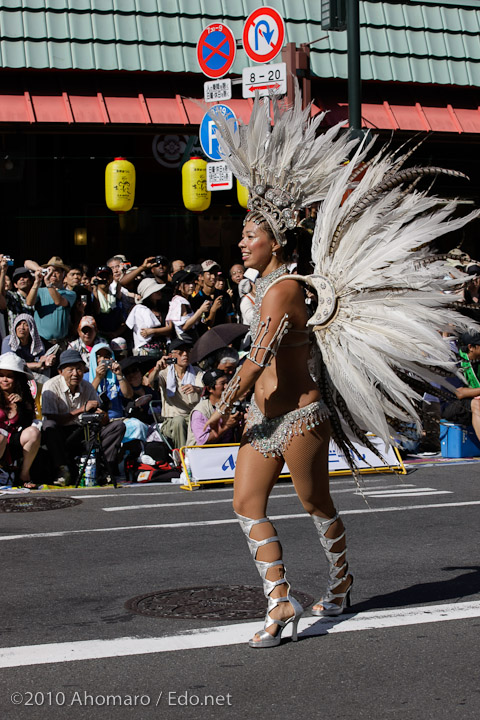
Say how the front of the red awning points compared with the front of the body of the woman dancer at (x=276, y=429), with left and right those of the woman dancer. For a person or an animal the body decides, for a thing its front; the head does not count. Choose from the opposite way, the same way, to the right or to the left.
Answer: to the left

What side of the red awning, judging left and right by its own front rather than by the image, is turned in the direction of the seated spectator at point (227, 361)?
front

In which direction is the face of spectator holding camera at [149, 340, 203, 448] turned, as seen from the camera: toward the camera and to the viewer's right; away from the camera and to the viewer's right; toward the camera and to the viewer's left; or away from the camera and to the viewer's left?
toward the camera and to the viewer's right

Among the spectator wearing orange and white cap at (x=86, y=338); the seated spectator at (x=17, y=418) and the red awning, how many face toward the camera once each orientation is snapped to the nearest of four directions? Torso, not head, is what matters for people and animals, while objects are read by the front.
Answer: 3

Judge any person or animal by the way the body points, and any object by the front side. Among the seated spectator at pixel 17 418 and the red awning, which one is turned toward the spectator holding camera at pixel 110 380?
the red awning

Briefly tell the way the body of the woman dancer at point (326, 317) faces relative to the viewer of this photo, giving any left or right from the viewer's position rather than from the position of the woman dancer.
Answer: facing to the left of the viewer

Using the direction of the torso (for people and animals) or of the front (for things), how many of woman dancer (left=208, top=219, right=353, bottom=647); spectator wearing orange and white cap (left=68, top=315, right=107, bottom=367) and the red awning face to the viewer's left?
1

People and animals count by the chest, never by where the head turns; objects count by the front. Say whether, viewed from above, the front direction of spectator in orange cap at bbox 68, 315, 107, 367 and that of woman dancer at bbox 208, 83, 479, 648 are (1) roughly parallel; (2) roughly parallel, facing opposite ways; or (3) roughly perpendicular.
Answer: roughly perpendicular

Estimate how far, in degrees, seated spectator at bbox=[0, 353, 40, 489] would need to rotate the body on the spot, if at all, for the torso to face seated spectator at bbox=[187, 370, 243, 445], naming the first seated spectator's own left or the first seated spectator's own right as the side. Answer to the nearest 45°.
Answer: approximately 90° to the first seated spectator's own left

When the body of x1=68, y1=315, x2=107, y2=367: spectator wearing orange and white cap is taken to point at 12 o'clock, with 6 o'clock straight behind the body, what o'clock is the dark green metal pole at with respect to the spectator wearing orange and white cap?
The dark green metal pole is roughly at 9 o'clock from the spectator wearing orange and white cap.

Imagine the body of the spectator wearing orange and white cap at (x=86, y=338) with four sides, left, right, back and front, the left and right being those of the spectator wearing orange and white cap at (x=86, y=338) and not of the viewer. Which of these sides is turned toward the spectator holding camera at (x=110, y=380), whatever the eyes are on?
front

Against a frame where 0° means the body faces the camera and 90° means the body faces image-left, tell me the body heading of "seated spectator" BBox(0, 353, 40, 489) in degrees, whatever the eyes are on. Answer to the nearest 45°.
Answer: approximately 0°
